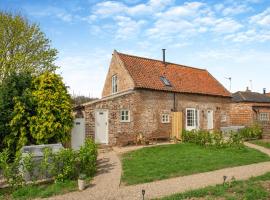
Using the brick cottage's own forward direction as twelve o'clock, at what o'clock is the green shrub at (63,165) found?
The green shrub is roughly at 2 o'clock from the brick cottage.

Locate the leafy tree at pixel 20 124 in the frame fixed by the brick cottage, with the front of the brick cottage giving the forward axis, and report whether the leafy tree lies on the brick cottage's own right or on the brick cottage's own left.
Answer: on the brick cottage's own right

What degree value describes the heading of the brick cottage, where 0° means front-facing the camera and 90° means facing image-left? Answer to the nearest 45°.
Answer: approximately 315°

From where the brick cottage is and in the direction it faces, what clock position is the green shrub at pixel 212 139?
The green shrub is roughly at 12 o'clock from the brick cottage.

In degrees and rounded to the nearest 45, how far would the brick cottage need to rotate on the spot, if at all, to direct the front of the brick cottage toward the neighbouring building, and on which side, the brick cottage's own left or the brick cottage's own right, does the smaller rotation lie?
approximately 90° to the brick cottage's own left

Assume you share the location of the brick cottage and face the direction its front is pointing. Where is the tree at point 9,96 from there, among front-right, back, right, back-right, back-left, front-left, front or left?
right
